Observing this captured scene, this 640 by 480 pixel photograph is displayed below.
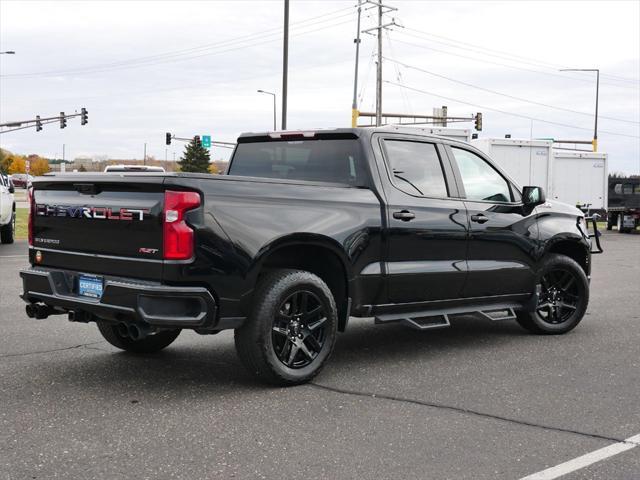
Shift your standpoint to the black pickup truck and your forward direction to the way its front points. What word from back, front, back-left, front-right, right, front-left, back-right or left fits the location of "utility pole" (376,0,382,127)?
front-left

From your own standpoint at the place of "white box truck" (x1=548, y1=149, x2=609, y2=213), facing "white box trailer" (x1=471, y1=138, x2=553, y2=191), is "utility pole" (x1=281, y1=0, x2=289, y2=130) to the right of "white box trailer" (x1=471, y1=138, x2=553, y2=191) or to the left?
right

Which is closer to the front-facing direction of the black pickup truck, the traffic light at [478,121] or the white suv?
the traffic light

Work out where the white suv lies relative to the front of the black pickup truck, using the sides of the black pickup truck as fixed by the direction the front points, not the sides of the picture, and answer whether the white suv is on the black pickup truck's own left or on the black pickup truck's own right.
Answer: on the black pickup truck's own left

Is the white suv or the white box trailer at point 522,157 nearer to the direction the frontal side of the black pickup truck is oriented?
the white box trailer

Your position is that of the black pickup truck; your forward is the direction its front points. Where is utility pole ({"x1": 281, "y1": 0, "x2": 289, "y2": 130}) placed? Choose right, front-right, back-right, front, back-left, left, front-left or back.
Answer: front-left

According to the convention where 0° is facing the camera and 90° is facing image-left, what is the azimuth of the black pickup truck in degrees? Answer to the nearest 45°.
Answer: approximately 225°

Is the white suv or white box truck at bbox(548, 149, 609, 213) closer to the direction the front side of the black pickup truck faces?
the white box truck

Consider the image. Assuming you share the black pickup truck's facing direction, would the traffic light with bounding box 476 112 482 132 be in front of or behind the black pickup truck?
in front

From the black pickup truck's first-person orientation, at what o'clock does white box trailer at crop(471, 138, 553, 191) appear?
The white box trailer is roughly at 11 o'clock from the black pickup truck.
